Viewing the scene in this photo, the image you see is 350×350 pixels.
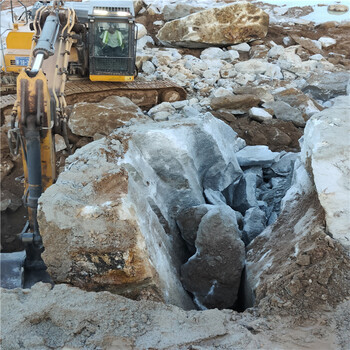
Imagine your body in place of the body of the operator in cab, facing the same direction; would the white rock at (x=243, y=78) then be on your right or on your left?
on your left

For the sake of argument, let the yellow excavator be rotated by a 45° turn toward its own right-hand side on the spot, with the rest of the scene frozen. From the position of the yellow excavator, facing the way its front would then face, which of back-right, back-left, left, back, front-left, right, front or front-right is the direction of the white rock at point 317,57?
back

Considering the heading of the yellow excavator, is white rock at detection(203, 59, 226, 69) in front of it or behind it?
behind

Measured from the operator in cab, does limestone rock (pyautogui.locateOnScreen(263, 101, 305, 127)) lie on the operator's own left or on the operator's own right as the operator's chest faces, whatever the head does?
on the operator's own left

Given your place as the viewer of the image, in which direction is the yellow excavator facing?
facing the viewer

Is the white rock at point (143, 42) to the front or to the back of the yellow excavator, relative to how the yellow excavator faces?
to the back

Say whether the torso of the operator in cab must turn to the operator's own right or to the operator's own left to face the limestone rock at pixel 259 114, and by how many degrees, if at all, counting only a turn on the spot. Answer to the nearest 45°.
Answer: approximately 90° to the operator's own left

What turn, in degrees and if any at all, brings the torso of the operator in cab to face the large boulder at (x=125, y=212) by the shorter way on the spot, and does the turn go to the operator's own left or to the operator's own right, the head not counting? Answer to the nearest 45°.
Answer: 0° — they already face it

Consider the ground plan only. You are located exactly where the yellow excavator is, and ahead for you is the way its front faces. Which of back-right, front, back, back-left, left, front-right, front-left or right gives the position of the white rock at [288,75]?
back-left

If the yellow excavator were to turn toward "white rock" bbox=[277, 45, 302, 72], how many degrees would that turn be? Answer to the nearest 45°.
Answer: approximately 135° to its left

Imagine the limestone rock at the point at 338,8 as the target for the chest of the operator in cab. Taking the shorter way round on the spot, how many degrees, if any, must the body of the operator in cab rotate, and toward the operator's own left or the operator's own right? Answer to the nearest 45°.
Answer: approximately 135° to the operator's own left

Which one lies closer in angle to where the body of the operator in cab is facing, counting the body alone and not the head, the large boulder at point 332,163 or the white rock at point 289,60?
the large boulder

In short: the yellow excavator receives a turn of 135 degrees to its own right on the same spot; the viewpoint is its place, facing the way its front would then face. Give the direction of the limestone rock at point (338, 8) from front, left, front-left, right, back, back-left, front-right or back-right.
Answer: right
